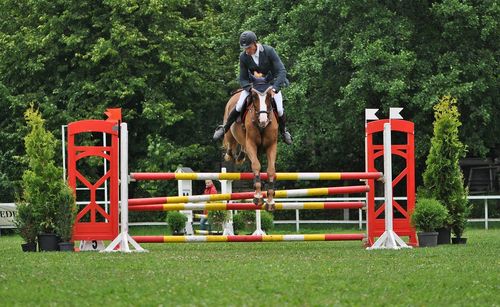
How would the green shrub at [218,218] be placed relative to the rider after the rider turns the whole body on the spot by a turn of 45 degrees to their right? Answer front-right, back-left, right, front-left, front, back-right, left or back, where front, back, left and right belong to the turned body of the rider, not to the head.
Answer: back-right

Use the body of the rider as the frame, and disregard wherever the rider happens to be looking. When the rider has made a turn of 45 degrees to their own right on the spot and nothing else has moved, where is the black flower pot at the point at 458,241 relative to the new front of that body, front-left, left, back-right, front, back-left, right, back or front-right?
back

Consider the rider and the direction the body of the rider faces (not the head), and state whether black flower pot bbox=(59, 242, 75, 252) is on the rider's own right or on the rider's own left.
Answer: on the rider's own right

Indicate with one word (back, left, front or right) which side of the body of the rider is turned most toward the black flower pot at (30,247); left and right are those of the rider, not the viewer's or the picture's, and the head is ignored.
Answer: right

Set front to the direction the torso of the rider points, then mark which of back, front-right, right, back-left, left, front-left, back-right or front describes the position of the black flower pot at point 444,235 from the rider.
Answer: back-left

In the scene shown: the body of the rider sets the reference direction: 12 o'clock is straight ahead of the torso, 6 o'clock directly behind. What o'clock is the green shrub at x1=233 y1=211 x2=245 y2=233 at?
The green shrub is roughly at 6 o'clock from the rider.

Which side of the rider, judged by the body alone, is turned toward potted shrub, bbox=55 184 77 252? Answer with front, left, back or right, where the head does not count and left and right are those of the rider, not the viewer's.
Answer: right

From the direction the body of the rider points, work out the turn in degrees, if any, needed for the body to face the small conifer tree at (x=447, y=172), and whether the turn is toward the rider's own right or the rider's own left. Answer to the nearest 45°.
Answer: approximately 135° to the rider's own left

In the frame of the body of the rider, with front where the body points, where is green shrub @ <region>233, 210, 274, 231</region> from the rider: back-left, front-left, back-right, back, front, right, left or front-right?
back

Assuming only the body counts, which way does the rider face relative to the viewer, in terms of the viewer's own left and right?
facing the viewer
